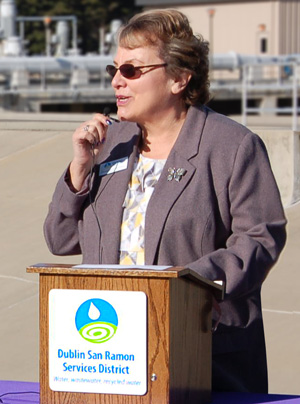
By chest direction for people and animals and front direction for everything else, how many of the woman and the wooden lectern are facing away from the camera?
0

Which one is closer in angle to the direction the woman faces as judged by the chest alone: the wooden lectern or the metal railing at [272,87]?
the wooden lectern

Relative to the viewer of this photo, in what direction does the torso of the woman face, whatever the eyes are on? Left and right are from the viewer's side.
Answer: facing the viewer and to the left of the viewer

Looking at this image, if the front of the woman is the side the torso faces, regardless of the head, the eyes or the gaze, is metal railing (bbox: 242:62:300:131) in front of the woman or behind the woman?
behind

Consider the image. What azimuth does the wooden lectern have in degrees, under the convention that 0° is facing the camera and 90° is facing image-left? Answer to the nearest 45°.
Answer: approximately 45°

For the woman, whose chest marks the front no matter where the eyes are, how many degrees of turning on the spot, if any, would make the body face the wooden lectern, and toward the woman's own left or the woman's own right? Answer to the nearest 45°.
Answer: approximately 45° to the woman's own left

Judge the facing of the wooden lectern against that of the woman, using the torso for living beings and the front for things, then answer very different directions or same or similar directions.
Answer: same or similar directions
